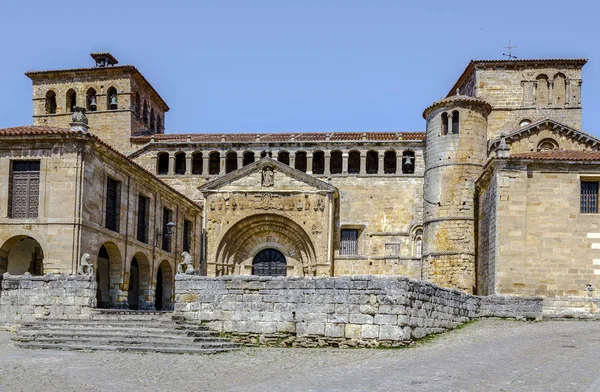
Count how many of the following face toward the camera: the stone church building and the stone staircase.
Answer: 2

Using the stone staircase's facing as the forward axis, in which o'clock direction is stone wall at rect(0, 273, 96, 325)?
The stone wall is roughly at 5 o'clock from the stone staircase.

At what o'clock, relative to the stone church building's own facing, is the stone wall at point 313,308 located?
The stone wall is roughly at 12 o'clock from the stone church building.

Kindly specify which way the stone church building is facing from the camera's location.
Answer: facing the viewer

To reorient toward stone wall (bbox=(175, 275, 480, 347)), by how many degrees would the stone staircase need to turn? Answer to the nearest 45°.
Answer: approximately 90° to its left

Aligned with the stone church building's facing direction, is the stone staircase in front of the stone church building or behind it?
in front

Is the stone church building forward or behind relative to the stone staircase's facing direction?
behind
